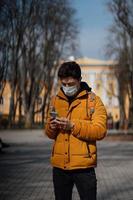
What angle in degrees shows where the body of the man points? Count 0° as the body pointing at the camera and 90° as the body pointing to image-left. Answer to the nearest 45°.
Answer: approximately 45°
